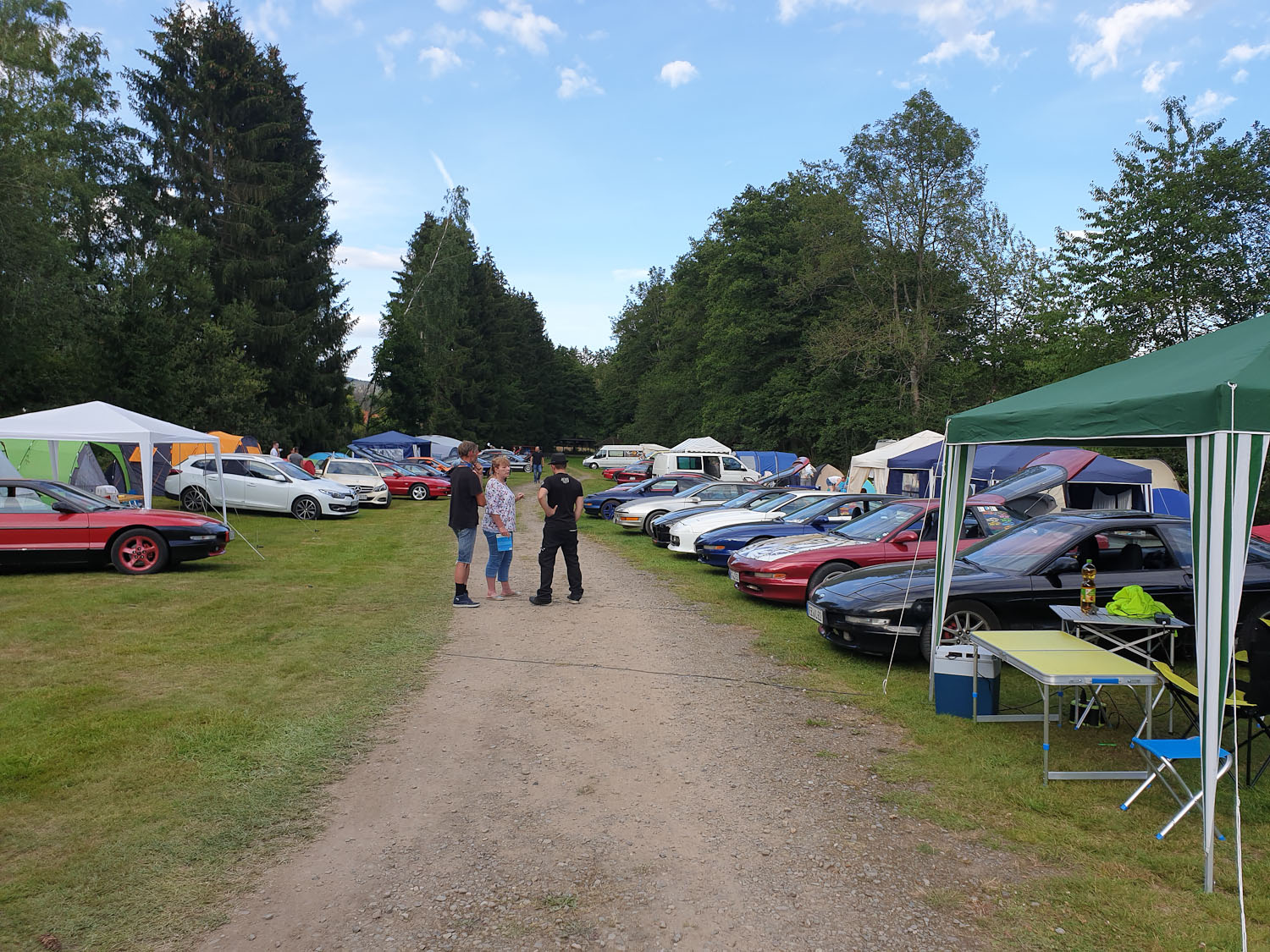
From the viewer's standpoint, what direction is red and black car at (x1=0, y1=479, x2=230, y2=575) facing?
to the viewer's right

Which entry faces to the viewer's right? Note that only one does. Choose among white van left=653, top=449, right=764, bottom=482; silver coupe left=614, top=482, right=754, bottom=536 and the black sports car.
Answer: the white van

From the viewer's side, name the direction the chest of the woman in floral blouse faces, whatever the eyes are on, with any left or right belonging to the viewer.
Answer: facing to the right of the viewer

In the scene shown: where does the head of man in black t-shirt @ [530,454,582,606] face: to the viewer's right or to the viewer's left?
to the viewer's left

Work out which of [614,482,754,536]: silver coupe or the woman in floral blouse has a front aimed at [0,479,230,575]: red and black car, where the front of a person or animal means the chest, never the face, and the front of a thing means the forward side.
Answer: the silver coupe

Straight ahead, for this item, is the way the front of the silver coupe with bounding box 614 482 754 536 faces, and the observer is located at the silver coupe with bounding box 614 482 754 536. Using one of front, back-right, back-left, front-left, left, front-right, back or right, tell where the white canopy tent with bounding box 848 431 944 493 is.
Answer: back

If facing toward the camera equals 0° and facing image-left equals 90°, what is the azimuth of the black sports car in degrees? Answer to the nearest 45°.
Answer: approximately 90°

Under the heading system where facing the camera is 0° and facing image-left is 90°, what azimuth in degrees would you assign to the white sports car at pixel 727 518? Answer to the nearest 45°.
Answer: approximately 45°

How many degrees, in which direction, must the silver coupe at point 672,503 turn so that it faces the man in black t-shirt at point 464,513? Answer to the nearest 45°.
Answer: approximately 45° to its left
